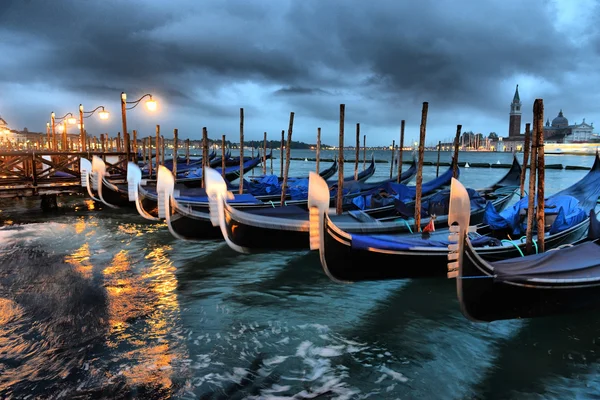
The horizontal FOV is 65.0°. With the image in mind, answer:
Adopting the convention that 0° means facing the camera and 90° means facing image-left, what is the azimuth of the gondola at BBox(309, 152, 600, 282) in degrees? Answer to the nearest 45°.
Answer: approximately 45°

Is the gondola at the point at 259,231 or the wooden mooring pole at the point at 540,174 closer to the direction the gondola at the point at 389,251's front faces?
the gondola

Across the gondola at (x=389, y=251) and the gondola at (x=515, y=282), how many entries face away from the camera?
0

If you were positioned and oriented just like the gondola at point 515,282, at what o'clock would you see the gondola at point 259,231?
the gondola at point 259,231 is roughly at 2 o'clock from the gondola at point 515,282.

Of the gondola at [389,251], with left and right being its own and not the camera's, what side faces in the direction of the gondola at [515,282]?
left

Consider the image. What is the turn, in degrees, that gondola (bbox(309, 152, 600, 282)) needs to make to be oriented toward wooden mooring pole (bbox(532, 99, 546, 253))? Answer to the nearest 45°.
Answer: approximately 180°

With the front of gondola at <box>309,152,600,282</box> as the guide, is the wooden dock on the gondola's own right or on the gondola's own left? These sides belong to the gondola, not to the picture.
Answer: on the gondola's own right

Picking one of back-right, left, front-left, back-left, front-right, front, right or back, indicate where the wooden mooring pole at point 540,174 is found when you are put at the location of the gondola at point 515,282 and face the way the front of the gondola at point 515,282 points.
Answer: back-right

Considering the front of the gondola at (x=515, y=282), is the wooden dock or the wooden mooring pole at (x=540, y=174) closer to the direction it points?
the wooden dock

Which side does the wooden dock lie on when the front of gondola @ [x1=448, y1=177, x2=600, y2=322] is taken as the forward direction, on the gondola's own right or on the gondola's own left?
on the gondola's own right
